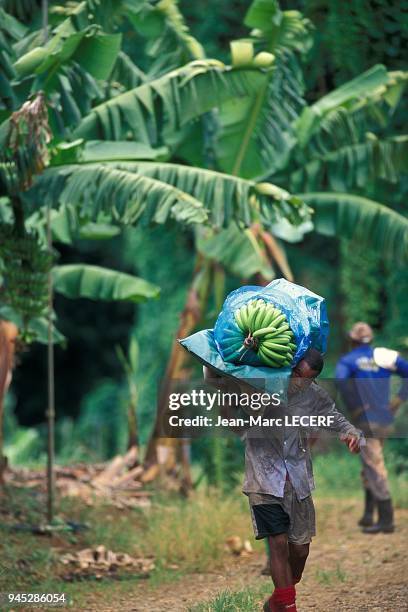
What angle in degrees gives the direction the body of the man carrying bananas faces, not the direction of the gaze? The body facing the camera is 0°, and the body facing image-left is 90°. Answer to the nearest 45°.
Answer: approximately 0°

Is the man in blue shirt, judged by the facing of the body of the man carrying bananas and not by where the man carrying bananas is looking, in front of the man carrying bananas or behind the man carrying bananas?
behind
